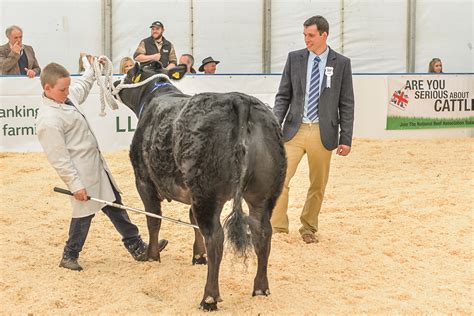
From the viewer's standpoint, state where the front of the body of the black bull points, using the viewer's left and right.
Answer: facing away from the viewer and to the left of the viewer

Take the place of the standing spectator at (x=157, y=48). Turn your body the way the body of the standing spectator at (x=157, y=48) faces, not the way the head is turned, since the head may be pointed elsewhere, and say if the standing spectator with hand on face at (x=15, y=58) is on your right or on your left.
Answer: on your right

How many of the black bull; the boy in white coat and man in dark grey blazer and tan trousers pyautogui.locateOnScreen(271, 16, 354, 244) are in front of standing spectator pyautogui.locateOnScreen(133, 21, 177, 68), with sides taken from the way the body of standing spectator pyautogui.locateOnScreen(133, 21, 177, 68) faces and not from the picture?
3

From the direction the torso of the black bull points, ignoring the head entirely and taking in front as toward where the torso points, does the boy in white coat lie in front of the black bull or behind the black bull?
in front

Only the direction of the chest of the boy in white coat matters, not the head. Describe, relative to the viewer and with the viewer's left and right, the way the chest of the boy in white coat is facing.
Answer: facing the viewer and to the right of the viewer

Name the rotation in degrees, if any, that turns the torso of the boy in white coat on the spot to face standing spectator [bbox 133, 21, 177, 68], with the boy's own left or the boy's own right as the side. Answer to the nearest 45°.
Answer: approximately 135° to the boy's own left

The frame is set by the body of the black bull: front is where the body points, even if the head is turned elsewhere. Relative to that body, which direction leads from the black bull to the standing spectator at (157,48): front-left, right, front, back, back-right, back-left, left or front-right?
front-right

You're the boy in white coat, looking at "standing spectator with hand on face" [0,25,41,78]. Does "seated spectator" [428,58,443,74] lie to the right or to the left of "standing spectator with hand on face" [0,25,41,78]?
right

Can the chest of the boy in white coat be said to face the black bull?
yes

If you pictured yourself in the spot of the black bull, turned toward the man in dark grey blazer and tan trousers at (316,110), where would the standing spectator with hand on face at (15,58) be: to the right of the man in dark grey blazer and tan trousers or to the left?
left

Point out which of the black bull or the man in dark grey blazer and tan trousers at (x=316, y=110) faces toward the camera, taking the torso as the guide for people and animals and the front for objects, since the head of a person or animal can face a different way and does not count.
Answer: the man in dark grey blazer and tan trousers

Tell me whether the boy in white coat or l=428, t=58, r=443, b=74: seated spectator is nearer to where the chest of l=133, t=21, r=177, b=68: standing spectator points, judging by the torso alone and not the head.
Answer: the boy in white coat

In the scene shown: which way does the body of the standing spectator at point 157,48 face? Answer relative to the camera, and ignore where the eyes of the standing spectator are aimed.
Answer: toward the camera

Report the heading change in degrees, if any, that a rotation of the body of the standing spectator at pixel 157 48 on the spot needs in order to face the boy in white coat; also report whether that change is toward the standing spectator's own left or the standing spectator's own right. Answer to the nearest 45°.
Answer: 0° — they already face them

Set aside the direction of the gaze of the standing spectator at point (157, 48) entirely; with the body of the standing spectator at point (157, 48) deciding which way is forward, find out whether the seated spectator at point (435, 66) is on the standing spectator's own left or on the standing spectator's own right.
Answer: on the standing spectator's own left

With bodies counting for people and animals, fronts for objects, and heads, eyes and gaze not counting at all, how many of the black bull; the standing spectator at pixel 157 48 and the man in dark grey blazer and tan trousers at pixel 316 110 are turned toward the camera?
2
